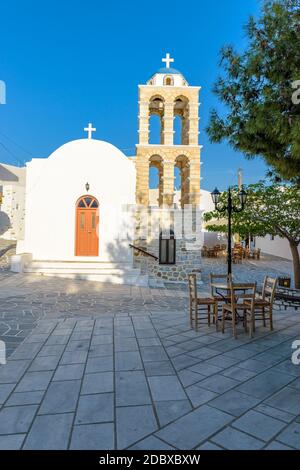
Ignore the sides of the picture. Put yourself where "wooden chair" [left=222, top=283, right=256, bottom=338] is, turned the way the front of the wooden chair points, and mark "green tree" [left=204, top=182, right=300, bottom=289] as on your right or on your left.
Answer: on your right

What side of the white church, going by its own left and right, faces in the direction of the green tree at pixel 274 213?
left

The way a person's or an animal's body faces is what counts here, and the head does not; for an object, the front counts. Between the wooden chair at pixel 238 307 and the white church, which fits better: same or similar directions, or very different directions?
very different directions

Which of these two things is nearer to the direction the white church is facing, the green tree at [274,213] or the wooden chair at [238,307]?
the wooden chair

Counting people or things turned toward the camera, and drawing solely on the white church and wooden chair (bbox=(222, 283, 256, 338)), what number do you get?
1

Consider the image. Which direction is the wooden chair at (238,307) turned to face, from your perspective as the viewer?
facing away from the viewer and to the left of the viewer
